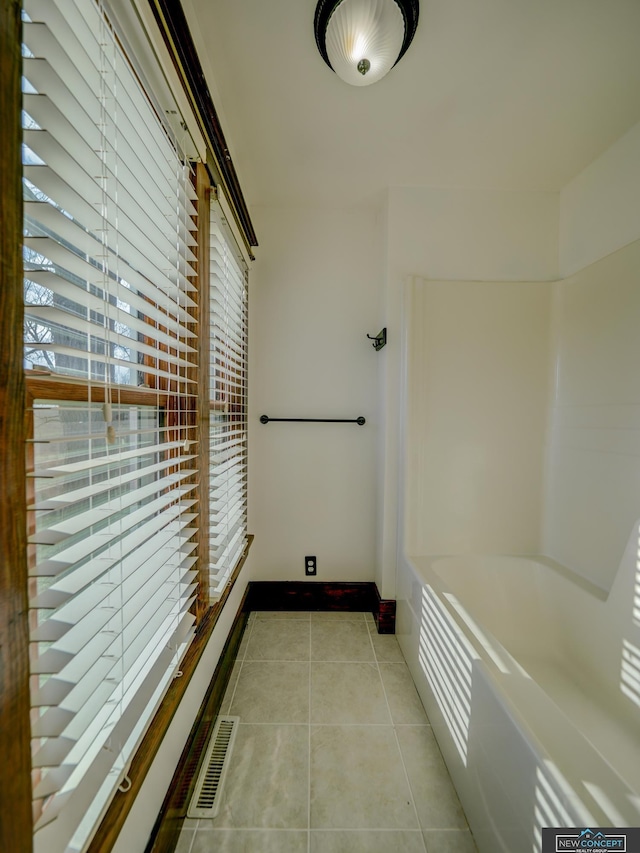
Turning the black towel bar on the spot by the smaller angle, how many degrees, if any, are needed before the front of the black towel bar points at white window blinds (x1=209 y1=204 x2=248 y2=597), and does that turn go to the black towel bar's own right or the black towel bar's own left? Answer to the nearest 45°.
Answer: approximately 45° to the black towel bar's own right

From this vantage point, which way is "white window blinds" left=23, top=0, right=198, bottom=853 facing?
to the viewer's right

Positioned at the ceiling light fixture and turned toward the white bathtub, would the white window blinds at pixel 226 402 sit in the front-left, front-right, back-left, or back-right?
back-left

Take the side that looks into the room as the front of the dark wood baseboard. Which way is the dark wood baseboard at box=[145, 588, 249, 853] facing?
to the viewer's right

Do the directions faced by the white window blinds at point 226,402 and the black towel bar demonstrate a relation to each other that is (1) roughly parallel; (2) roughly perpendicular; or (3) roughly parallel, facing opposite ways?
roughly perpendicular

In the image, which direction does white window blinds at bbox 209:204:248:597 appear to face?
to the viewer's right

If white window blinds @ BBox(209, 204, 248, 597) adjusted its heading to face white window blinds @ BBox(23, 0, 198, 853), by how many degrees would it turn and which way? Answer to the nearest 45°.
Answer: approximately 90° to its right

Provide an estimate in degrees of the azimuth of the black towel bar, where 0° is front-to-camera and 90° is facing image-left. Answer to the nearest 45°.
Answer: approximately 0°
